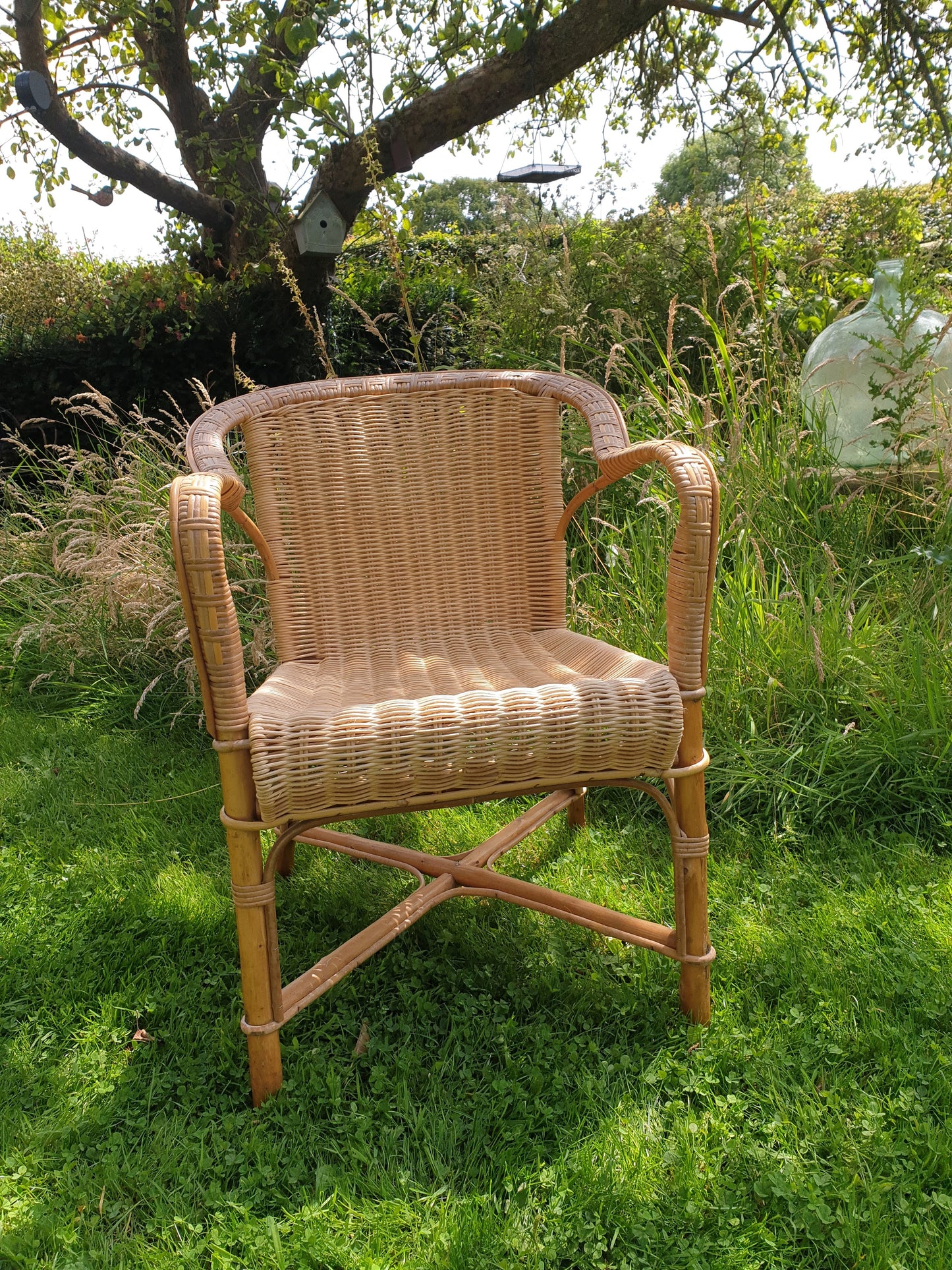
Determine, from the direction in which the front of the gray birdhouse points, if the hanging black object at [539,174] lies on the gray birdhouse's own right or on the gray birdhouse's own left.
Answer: on the gray birdhouse's own left

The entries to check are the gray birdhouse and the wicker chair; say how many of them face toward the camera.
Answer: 2

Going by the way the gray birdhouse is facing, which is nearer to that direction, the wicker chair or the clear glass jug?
the wicker chair

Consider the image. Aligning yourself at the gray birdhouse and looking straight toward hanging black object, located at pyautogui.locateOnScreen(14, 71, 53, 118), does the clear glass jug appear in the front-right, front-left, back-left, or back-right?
back-left

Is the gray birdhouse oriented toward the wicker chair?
yes

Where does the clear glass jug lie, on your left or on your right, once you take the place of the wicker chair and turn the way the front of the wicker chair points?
on your left

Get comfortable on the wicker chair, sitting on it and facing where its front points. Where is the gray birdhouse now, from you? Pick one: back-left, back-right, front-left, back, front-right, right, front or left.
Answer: back

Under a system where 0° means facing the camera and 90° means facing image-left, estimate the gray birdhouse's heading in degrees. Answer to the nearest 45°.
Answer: approximately 0°

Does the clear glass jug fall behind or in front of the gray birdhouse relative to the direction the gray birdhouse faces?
in front

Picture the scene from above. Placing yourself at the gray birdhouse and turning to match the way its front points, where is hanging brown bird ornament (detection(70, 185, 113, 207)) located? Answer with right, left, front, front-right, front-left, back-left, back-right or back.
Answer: back-right

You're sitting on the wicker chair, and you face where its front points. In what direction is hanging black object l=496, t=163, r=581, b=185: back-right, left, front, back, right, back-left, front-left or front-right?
back

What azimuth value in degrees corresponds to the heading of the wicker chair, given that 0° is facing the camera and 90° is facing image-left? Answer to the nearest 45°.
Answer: approximately 0°

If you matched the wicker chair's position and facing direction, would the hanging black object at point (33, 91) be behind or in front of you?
behind
